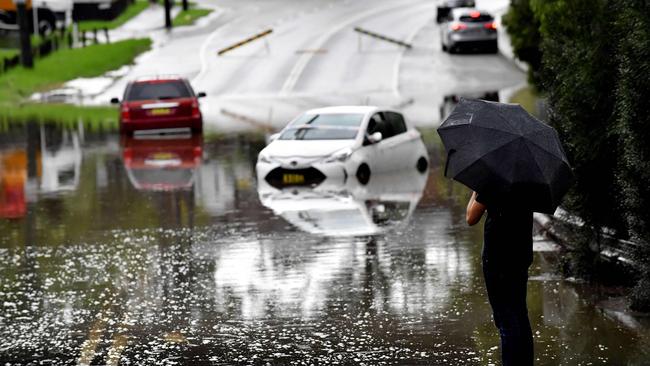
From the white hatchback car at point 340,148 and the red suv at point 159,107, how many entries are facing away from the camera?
1

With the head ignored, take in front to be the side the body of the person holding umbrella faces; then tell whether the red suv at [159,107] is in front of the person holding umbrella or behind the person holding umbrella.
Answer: in front

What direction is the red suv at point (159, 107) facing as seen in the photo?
away from the camera

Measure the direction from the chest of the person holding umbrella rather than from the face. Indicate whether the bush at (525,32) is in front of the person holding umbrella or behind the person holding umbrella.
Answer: in front

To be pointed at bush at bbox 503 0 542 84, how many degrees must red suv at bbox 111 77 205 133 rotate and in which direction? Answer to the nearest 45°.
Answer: approximately 45° to its right

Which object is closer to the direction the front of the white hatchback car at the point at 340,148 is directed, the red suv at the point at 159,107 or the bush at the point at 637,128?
the bush

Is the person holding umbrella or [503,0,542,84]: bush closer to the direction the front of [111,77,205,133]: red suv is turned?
the bush

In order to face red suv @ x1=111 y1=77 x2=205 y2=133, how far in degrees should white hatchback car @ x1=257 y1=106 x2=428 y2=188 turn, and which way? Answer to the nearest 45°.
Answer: approximately 90° to its right

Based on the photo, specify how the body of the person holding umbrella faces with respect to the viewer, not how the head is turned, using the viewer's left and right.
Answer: facing away from the viewer and to the left of the viewer

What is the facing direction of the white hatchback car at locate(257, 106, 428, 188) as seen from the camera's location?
facing the viewer and to the left of the viewer

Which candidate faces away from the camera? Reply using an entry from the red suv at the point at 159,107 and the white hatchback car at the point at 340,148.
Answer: the red suv

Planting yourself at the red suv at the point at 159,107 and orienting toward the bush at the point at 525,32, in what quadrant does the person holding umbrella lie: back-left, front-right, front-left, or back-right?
back-right
